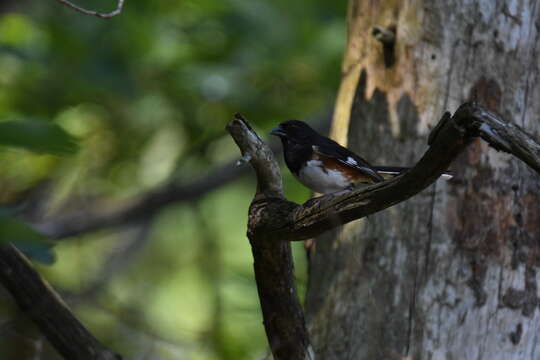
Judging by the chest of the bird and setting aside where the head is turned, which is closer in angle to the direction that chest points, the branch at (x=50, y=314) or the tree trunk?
the branch

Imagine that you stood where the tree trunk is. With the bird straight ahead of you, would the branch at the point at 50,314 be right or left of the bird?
left

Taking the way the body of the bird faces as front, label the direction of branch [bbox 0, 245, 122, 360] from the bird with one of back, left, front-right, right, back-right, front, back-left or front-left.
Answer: front-left

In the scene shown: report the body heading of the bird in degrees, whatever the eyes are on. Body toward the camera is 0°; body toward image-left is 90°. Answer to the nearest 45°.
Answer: approximately 90°

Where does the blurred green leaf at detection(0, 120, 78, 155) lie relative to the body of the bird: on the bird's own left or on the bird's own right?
on the bird's own right
